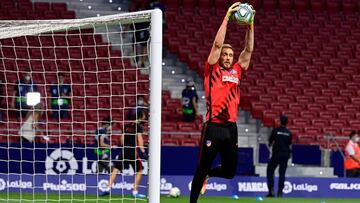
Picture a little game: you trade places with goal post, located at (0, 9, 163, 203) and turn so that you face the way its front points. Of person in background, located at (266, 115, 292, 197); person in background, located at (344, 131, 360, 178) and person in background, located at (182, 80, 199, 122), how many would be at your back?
0

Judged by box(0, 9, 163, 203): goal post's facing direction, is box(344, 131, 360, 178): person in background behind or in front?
in front

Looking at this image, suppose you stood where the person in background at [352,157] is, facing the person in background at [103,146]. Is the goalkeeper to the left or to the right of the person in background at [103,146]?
left

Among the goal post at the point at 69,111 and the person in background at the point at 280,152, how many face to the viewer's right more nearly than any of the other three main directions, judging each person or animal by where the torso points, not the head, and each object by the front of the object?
1

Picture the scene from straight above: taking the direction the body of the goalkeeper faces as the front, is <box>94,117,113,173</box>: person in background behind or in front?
behind

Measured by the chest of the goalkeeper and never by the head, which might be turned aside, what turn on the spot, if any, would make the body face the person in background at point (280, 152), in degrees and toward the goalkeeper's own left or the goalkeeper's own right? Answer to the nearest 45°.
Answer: approximately 135° to the goalkeeper's own left

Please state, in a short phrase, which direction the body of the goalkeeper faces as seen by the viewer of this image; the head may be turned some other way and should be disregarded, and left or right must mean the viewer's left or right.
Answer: facing the viewer and to the right of the viewer

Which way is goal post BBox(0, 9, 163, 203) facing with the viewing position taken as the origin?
facing to the right of the viewer
